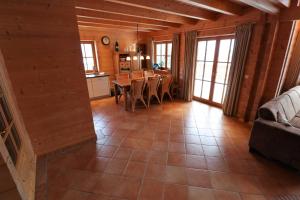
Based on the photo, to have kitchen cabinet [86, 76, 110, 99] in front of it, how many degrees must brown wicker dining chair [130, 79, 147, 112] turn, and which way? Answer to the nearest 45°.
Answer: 0° — it already faces it

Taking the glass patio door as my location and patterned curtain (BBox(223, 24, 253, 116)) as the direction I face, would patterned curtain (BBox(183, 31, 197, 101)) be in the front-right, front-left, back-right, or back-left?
back-right

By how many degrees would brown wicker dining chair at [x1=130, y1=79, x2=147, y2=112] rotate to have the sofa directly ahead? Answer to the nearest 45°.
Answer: approximately 180°

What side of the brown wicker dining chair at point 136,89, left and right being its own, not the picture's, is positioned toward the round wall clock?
front

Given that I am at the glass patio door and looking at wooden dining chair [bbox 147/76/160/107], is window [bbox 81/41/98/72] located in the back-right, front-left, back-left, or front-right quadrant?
front-right

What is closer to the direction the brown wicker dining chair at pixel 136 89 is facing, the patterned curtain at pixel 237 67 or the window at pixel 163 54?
the window

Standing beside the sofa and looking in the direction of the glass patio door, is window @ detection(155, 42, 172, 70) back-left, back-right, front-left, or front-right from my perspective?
front-left

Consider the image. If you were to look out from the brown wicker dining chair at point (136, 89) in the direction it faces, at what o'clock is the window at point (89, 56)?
The window is roughly at 12 o'clock from the brown wicker dining chair.

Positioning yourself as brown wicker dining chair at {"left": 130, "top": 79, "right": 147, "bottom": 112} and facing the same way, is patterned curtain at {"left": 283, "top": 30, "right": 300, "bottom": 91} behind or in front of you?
behind

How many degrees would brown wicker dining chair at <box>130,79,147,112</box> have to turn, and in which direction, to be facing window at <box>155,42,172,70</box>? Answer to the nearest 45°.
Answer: approximately 90° to its right

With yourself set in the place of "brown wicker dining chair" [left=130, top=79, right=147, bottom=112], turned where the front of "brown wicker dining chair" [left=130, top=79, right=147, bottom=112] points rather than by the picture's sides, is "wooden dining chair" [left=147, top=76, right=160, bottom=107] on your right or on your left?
on your right

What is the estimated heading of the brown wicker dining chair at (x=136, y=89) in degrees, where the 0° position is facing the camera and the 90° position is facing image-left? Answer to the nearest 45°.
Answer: approximately 135°
